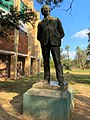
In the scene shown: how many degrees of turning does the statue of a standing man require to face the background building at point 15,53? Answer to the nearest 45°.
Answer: approximately 180°

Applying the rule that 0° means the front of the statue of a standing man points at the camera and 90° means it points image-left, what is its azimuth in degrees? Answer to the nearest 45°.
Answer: approximately 0°
